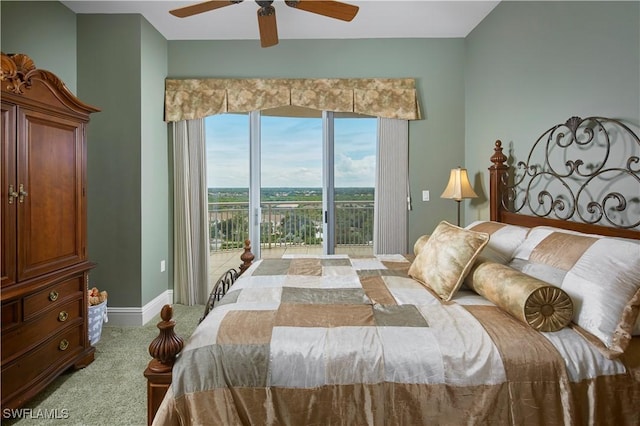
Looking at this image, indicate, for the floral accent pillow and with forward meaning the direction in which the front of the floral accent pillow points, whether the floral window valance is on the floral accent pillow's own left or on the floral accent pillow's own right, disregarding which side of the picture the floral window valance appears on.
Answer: on the floral accent pillow's own right

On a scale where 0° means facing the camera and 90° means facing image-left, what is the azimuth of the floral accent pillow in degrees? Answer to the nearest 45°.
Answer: approximately 45°

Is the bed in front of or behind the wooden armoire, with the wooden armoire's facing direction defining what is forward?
in front

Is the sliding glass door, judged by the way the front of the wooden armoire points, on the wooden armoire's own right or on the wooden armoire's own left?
on the wooden armoire's own left

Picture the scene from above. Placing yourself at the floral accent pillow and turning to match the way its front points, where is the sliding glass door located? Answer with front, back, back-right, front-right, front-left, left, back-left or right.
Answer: right

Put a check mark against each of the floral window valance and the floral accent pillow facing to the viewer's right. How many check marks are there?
0

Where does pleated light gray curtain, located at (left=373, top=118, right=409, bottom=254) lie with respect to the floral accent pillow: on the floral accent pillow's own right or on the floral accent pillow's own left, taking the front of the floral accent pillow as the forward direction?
on the floral accent pillow's own right

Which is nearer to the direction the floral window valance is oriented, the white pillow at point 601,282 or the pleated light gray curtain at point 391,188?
the white pillow

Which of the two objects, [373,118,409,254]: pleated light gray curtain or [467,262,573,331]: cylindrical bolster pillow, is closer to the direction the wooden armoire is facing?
the cylindrical bolster pillow

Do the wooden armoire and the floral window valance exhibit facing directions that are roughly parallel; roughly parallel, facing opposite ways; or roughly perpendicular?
roughly perpendicular

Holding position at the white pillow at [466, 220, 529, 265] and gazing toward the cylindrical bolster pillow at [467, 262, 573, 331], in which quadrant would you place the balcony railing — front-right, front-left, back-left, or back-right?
back-right

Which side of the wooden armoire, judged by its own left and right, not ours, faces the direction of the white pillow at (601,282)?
front

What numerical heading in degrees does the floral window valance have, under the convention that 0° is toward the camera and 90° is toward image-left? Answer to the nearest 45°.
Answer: approximately 0°

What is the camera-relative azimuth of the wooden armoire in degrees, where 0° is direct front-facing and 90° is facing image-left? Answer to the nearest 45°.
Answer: approximately 315°
